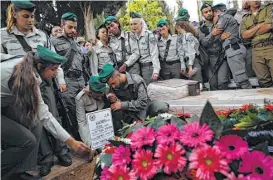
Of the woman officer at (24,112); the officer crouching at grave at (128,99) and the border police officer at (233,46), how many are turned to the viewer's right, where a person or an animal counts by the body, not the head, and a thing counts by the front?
1

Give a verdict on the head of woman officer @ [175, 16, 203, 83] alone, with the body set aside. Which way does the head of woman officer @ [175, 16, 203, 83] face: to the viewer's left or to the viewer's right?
to the viewer's left

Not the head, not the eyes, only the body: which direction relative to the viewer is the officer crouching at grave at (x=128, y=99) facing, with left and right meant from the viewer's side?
facing the viewer and to the left of the viewer

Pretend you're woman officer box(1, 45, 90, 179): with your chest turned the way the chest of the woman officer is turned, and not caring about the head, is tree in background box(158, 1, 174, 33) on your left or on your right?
on your left

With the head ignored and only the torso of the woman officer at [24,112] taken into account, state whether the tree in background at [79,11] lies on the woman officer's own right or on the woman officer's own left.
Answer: on the woman officer's own left

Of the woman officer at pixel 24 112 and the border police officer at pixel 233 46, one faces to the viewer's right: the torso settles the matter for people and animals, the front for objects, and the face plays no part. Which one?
the woman officer

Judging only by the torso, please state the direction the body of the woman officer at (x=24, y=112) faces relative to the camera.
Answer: to the viewer's right

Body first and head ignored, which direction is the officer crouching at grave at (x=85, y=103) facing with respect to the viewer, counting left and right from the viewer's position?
facing the viewer and to the right of the viewer
